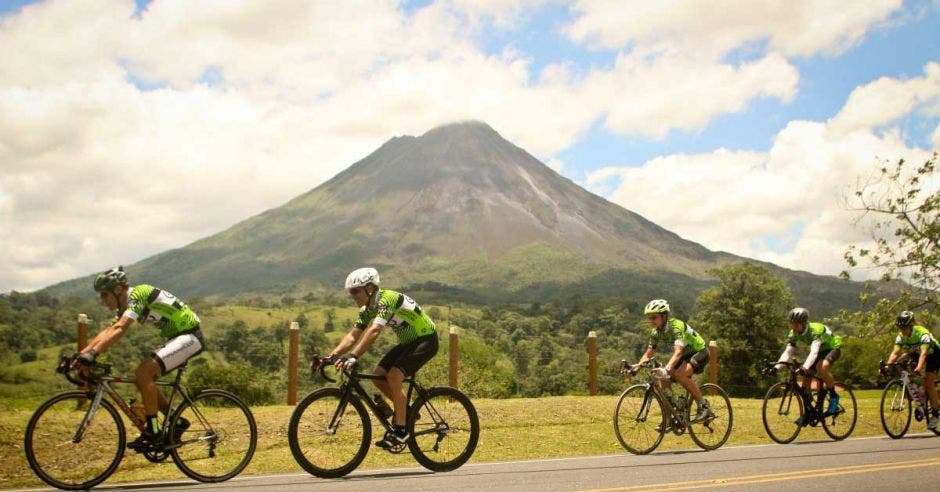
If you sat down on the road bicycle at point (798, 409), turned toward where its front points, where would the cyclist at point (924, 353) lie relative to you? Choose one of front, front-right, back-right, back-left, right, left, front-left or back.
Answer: back

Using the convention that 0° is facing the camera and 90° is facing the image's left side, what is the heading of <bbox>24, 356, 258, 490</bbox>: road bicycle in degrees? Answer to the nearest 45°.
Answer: approximately 90°

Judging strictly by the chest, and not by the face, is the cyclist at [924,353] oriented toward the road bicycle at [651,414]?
yes

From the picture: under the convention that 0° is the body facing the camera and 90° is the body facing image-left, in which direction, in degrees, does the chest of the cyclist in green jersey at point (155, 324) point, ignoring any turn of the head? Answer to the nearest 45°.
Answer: approximately 90°

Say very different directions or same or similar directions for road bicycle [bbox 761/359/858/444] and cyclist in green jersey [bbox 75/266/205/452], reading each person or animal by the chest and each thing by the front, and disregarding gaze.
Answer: same or similar directions

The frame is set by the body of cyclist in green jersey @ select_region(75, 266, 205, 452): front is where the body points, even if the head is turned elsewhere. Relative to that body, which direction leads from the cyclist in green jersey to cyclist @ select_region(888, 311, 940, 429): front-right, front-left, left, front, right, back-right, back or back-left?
back

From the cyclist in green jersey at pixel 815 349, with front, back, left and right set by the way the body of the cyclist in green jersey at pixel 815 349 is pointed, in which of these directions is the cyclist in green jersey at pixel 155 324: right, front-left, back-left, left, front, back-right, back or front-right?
front

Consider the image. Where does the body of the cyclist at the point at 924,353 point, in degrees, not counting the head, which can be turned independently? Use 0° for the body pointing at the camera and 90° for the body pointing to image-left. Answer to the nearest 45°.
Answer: approximately 45°

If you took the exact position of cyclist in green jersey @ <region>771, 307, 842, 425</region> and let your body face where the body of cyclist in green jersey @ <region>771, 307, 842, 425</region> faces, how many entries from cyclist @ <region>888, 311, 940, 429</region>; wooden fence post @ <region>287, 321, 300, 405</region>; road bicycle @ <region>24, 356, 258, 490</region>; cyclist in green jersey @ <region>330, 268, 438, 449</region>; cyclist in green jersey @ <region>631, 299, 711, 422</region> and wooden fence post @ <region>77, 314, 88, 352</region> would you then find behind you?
1

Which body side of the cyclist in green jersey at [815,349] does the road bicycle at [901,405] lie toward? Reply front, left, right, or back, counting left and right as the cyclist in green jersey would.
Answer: back

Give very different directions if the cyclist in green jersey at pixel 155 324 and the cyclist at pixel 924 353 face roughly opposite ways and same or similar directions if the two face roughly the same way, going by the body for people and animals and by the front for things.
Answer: same or similar directions

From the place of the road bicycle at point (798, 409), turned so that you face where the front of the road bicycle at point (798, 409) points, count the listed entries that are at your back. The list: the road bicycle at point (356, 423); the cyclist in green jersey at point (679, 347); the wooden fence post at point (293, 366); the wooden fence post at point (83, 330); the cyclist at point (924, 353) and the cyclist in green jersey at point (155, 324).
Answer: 1

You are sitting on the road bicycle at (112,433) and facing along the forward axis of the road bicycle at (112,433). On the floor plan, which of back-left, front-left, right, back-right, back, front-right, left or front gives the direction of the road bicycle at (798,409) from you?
back

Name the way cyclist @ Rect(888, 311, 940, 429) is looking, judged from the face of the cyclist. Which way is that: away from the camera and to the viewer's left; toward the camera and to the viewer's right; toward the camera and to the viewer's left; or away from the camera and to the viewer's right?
toward the camera and to the viewer's left

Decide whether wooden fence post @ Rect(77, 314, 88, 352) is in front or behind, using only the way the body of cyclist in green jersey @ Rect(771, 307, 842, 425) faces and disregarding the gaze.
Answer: in front

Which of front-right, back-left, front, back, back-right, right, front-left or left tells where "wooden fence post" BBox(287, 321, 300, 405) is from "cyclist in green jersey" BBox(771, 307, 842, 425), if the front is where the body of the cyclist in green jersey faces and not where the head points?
front-right

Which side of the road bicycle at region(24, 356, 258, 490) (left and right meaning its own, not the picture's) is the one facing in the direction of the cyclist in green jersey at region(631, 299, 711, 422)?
back
